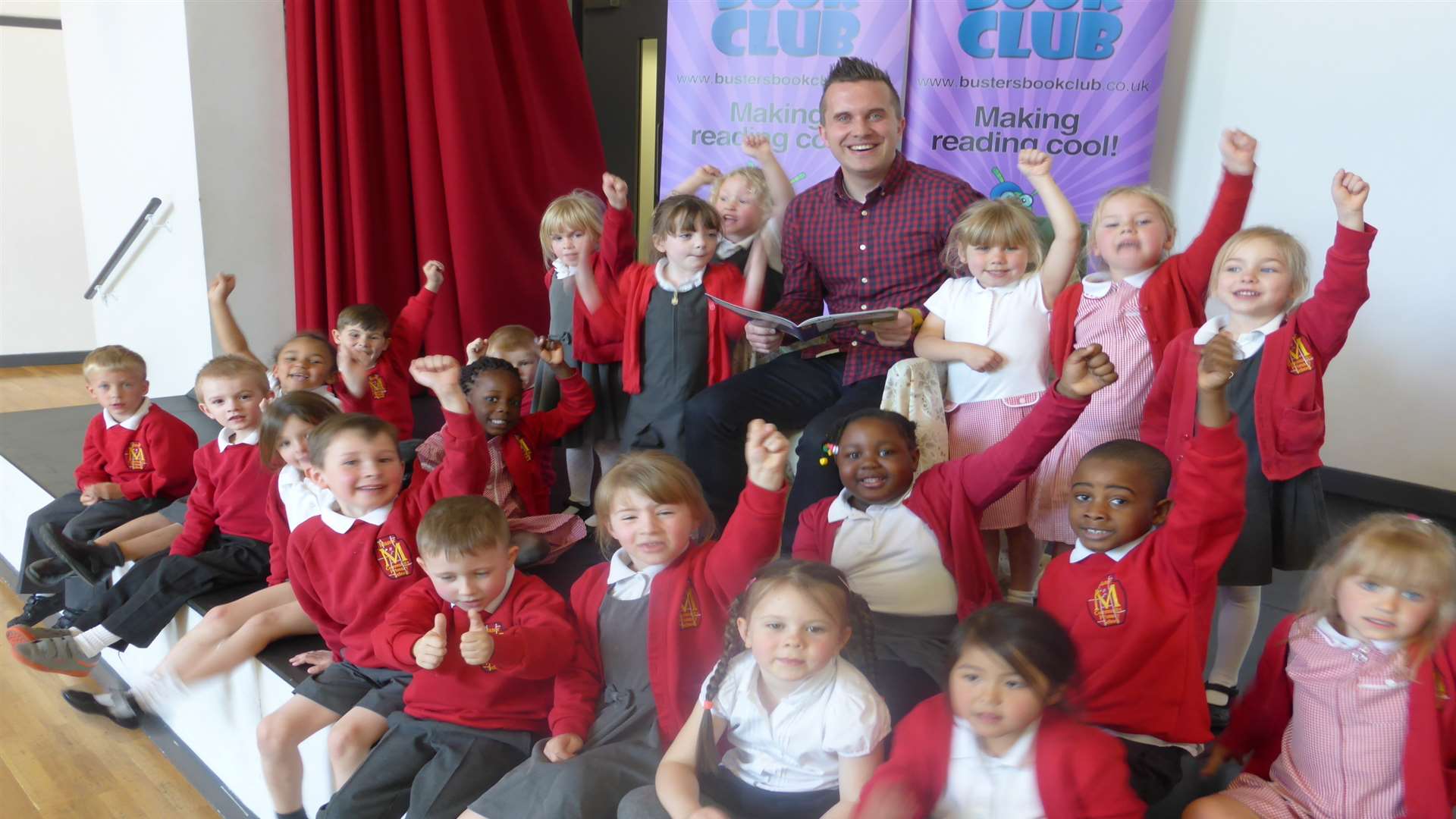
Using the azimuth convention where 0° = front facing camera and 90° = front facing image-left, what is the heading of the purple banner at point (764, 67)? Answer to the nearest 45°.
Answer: approximately 0°

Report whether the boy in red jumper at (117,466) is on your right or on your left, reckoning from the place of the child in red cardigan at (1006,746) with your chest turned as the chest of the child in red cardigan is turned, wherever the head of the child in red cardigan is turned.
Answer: on your right

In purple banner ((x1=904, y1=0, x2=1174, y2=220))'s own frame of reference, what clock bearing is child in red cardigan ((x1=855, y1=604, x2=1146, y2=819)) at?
The child in red cardigan is roughly at 12 o'clock from the purple banner.

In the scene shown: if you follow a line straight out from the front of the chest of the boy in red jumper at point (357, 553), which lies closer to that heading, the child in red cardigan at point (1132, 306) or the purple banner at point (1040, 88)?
the child in red cardigan

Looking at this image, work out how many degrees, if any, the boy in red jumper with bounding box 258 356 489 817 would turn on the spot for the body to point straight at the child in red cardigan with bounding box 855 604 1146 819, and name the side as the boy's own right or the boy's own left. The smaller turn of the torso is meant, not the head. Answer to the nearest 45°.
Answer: approximately 45° to the boy's own left

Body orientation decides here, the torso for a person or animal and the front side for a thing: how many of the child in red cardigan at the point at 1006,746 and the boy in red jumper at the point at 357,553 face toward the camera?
2

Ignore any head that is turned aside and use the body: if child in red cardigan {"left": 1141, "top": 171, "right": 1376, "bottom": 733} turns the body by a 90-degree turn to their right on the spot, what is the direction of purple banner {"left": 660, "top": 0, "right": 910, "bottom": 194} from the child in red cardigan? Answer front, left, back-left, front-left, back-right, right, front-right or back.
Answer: front

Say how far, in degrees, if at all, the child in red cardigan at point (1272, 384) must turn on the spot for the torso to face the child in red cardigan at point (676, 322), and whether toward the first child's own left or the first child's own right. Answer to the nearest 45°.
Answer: approximately 45° to the first child's own right

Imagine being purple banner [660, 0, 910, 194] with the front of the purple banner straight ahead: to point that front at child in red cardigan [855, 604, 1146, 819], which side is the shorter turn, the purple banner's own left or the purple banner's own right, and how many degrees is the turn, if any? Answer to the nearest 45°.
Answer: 0° — it already faces them

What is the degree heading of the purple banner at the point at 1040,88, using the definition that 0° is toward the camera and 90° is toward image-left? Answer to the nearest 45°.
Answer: approximately 0°

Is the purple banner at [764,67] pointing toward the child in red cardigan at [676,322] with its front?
yes

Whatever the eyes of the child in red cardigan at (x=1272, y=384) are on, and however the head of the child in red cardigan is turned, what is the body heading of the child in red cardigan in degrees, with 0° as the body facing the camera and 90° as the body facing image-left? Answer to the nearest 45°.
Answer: approximately 45°
